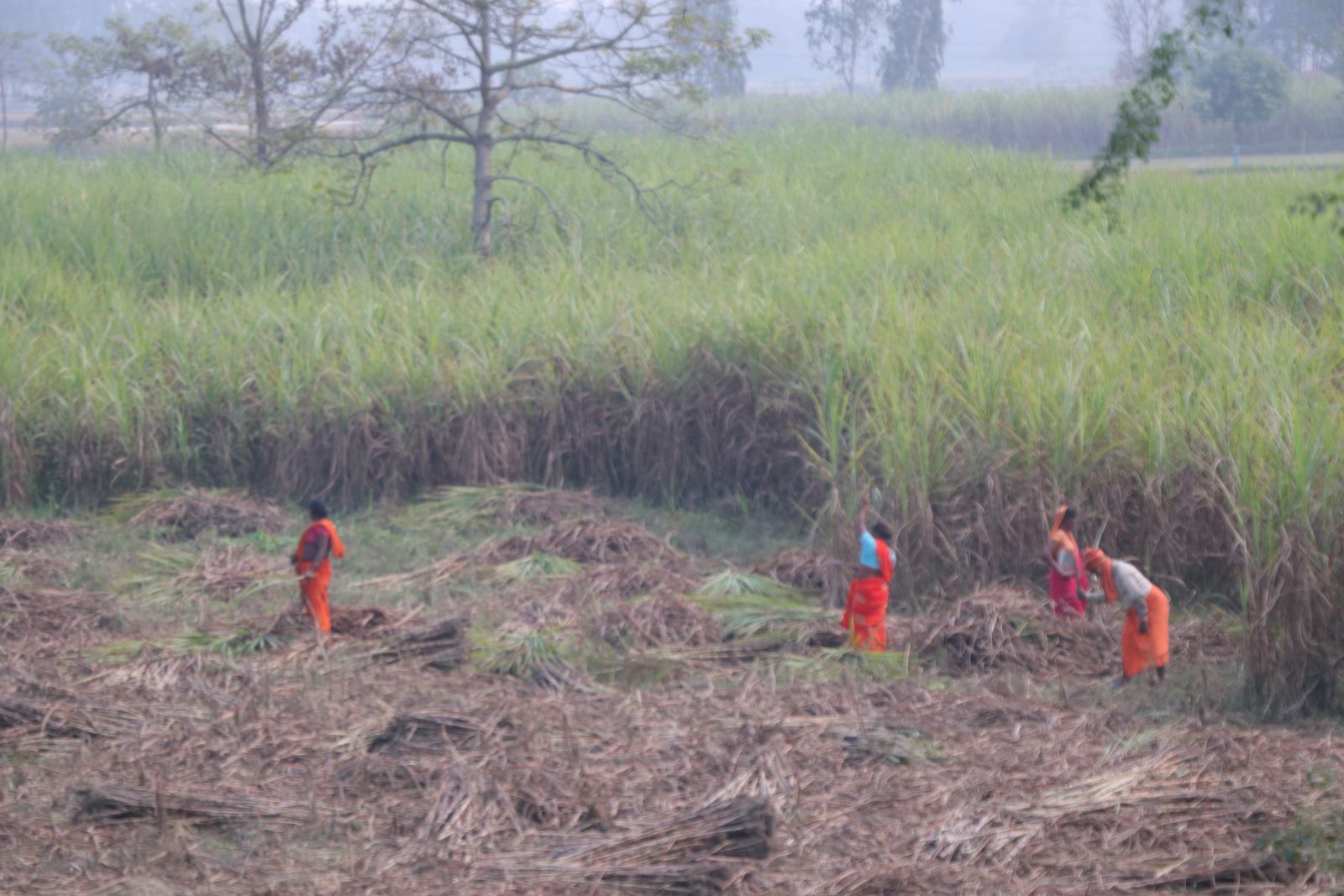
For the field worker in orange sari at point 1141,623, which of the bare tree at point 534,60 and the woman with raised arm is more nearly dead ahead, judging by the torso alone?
the woman with raised arm

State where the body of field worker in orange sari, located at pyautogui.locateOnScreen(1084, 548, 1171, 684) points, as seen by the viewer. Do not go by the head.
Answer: to the viewer's left

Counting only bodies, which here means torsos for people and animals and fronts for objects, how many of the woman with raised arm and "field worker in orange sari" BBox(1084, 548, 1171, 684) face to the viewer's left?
1

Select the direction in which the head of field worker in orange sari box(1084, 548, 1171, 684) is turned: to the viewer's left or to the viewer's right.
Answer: to the viewer's left

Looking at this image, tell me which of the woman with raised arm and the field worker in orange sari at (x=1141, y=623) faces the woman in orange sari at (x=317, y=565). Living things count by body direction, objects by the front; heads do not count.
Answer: the field worker in orange sari

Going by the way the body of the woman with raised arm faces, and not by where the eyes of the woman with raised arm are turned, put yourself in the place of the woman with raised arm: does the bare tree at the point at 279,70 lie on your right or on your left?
on your left

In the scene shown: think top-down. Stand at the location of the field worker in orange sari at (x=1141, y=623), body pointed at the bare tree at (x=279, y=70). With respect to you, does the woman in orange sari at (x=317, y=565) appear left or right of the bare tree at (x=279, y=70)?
left
